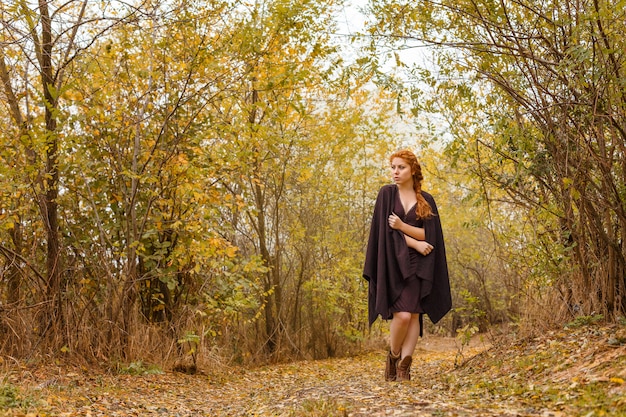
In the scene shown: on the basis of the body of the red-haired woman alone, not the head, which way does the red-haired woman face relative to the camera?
toward the camera

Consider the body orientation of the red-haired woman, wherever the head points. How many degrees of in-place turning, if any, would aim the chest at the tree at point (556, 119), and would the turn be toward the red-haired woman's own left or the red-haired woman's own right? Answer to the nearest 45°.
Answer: approximately 90° to the red-haired woman's own left
